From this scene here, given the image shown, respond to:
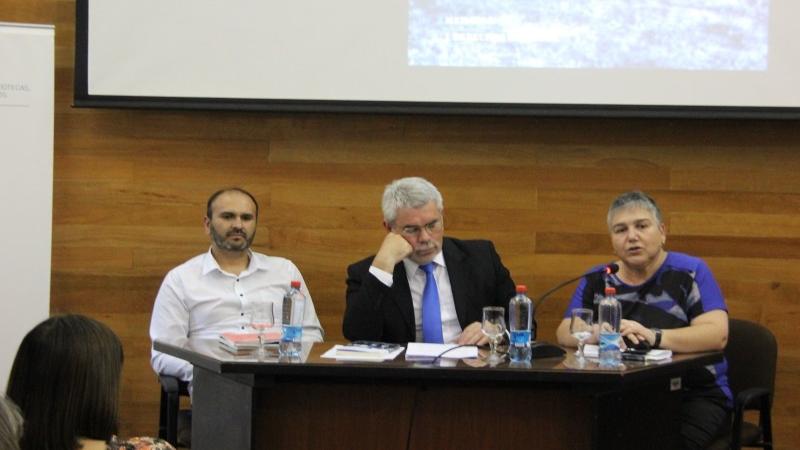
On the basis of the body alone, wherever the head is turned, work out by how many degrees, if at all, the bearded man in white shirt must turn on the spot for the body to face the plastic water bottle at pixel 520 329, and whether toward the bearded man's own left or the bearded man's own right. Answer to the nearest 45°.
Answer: approximately 45° to the bearded man's own left

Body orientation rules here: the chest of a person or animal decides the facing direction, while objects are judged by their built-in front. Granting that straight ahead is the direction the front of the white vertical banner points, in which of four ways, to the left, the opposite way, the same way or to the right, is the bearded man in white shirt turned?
the same way

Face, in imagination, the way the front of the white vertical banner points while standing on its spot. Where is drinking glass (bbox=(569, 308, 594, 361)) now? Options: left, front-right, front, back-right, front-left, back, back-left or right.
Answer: front-left

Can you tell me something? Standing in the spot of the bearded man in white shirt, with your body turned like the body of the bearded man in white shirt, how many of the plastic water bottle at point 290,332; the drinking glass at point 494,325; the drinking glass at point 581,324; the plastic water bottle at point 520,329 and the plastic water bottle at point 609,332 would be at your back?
0

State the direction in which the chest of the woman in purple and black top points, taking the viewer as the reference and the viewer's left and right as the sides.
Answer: facing the viewer and to the left of the viewer

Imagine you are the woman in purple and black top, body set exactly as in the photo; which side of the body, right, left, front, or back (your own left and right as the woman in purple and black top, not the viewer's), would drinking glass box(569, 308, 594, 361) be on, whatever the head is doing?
front

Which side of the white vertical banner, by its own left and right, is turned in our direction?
front

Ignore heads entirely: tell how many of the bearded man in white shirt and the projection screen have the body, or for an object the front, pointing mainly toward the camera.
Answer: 2

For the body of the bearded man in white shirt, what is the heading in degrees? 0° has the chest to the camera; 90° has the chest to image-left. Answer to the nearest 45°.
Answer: approximately 0°

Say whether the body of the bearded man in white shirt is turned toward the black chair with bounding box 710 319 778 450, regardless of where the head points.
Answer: no

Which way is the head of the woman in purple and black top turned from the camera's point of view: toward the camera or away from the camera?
toward the camera

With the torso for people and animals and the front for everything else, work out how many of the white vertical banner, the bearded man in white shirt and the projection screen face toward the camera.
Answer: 3
